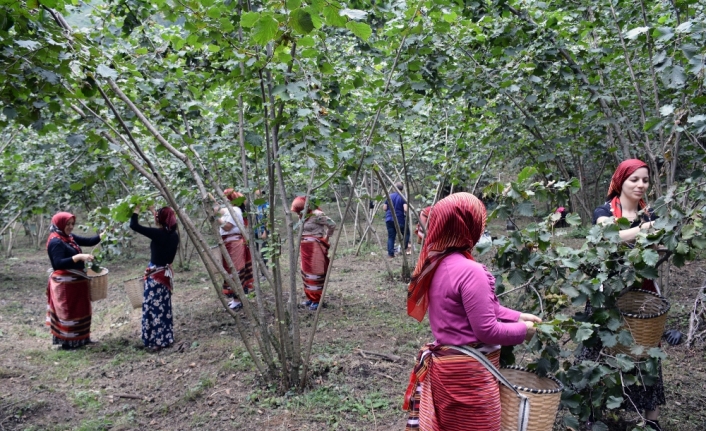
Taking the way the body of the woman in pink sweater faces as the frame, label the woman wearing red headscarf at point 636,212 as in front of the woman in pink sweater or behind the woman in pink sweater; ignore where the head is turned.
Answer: in front

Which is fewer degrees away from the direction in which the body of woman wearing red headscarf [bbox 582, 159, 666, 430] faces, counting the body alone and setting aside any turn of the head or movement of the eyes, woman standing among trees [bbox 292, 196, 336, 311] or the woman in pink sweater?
the woman in pink sweater

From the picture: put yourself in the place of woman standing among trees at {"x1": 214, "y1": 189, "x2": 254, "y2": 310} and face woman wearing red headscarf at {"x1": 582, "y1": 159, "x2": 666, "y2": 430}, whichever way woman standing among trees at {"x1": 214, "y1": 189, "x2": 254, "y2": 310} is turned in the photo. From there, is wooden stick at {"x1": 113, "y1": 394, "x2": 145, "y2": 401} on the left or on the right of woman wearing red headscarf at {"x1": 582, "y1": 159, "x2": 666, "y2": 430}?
right

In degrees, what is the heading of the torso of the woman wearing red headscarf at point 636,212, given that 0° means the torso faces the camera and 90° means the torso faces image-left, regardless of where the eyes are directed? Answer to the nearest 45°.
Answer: approximately 315°

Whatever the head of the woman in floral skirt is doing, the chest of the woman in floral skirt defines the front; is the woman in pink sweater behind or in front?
behind

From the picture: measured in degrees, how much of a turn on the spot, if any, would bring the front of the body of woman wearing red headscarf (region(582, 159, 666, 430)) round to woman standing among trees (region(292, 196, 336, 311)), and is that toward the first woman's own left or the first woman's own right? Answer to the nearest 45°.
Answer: approximately 180°

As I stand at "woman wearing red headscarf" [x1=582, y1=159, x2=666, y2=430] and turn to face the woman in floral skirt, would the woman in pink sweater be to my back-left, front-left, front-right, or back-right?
front-left

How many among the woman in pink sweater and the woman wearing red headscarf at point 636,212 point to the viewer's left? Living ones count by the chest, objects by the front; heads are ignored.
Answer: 0

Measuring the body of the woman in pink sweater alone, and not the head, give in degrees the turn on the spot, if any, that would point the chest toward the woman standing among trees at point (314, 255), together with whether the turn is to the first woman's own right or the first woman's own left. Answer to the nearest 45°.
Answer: approximately 90° to the first woman's own left

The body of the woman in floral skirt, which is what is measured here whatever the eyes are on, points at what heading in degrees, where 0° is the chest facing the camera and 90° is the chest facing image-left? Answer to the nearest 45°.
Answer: approximately 135°

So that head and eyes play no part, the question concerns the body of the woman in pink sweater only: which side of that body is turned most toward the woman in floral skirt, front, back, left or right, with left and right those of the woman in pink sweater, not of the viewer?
left

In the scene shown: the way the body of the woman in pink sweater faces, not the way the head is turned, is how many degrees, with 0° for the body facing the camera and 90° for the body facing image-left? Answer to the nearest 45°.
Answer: approximately 225°

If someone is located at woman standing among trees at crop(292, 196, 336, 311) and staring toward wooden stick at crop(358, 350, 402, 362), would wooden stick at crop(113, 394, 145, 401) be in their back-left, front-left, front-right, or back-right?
front-right

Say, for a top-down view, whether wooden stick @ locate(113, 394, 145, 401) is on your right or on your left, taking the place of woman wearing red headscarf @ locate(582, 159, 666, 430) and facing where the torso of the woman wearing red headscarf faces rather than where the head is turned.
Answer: on your right

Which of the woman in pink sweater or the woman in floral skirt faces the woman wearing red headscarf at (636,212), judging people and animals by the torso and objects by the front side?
the woman in pink sweater

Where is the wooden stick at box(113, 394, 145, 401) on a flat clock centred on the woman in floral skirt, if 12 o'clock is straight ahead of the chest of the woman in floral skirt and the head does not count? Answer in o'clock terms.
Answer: The wooden stick is roughly at 8 o'clock from the woman in floral skirt.
